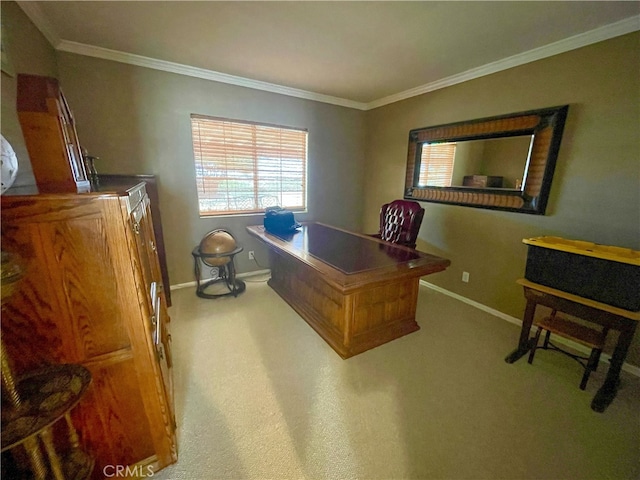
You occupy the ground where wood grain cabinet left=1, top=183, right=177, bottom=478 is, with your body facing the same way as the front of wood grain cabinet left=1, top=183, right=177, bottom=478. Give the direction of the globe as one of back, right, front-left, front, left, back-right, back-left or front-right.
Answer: front-left

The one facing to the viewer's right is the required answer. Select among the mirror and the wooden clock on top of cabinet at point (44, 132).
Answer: the wooden clock on top of cabinet

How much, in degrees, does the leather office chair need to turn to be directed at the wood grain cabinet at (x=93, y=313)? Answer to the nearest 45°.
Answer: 0° — it already faces it

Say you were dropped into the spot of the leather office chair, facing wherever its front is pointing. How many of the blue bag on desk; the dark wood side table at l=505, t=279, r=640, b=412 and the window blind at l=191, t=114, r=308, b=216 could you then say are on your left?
1

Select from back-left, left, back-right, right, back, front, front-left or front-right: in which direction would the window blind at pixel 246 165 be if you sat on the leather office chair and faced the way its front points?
front-right

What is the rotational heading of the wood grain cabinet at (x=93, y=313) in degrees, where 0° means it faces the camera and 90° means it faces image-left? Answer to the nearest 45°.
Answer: approximately 270°

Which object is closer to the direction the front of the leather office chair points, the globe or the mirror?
the globe

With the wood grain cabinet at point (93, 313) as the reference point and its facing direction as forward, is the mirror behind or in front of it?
in front

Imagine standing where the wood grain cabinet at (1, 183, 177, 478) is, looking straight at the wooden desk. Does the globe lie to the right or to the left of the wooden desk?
left

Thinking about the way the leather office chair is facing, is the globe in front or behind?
in front

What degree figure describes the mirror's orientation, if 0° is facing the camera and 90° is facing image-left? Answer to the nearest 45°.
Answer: approximately 45°

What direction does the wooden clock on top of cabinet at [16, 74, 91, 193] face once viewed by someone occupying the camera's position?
facing to the right of the viewer

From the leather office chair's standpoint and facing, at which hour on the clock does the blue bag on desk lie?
The blue bag on desk is roughly at 1 o'clock from the leather office chair.
